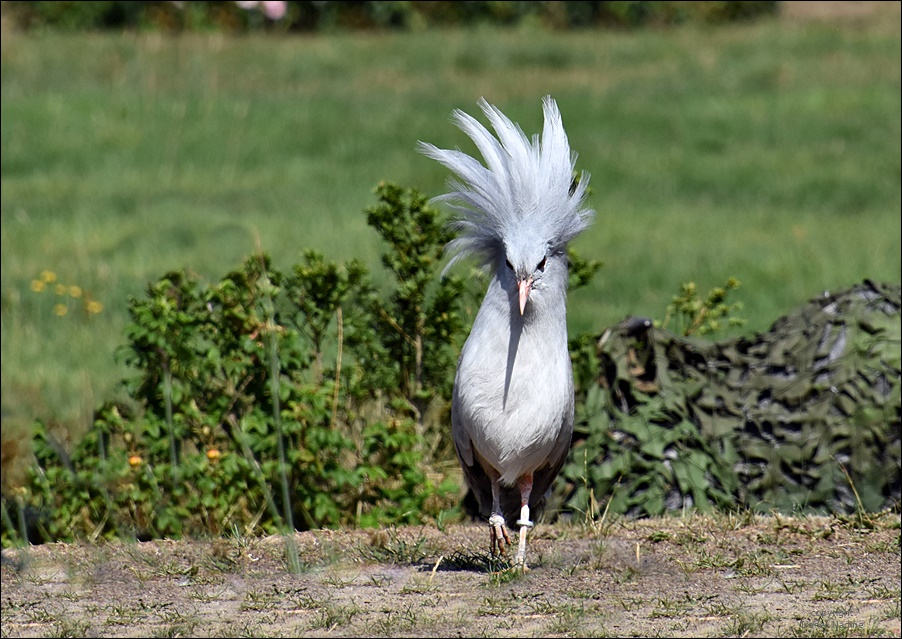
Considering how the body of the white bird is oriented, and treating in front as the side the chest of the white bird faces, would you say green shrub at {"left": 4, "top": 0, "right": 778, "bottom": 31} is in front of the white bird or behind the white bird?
behind

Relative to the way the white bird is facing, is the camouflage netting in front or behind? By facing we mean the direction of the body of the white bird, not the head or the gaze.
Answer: behind

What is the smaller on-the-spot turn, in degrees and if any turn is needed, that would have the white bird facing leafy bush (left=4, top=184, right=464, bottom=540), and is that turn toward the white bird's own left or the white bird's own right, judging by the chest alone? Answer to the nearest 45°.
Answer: approximately 135° to the white bird's own right

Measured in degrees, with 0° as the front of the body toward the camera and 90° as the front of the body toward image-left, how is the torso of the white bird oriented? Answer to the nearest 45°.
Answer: approximately 0°

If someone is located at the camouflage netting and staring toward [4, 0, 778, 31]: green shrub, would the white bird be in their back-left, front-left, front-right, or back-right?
back-left
